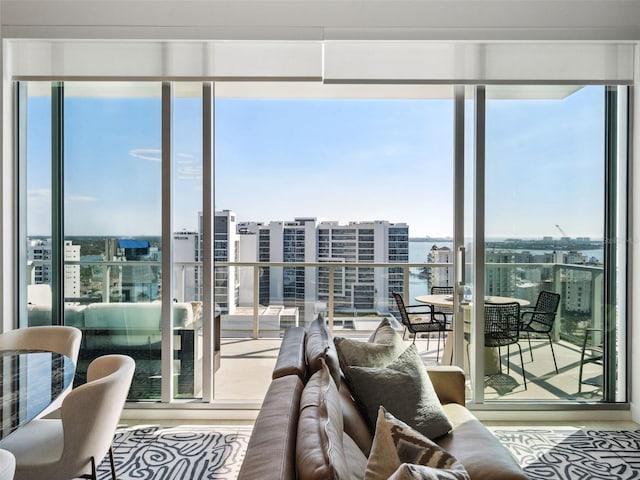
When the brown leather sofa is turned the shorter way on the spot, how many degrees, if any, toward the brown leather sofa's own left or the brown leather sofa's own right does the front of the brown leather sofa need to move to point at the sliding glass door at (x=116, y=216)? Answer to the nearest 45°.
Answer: approximately 135° to the brown leather sofa's own left

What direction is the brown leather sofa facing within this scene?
to the viewer's right

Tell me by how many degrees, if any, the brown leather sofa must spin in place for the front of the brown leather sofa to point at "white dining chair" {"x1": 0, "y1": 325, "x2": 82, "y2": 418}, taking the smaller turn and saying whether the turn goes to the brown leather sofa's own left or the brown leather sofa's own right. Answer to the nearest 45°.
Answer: approximately 135° to the brown leather sofa's own left

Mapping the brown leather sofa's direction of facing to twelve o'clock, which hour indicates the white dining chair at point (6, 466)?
The white dining chair is roughly at 5 o'clock from the brown leather sofa.

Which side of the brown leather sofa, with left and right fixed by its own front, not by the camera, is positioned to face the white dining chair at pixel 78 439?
back

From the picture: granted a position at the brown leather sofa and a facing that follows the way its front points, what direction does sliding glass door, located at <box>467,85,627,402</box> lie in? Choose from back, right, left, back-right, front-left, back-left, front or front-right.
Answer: front-left

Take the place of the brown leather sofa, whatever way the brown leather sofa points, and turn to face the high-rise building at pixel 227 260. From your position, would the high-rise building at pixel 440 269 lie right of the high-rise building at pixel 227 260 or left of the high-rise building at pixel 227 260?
right

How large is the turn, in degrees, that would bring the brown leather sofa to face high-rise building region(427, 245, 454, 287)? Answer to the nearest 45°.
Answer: approximately 90° to its left

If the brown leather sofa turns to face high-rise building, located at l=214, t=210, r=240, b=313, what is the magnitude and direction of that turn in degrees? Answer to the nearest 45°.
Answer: approximately 135° to its left

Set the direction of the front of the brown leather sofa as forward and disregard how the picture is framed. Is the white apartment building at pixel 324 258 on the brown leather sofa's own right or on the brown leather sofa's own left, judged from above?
on the brown leather sofa's own left
